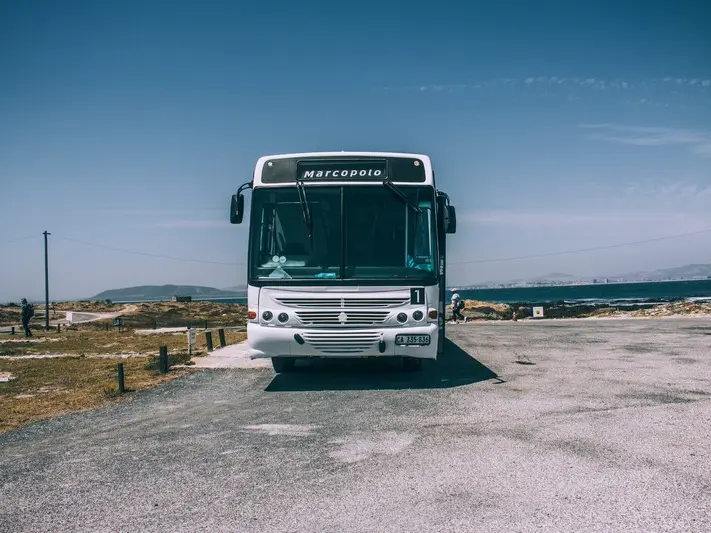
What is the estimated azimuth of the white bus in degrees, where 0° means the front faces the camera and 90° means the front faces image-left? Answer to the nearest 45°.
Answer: approximately 0°
